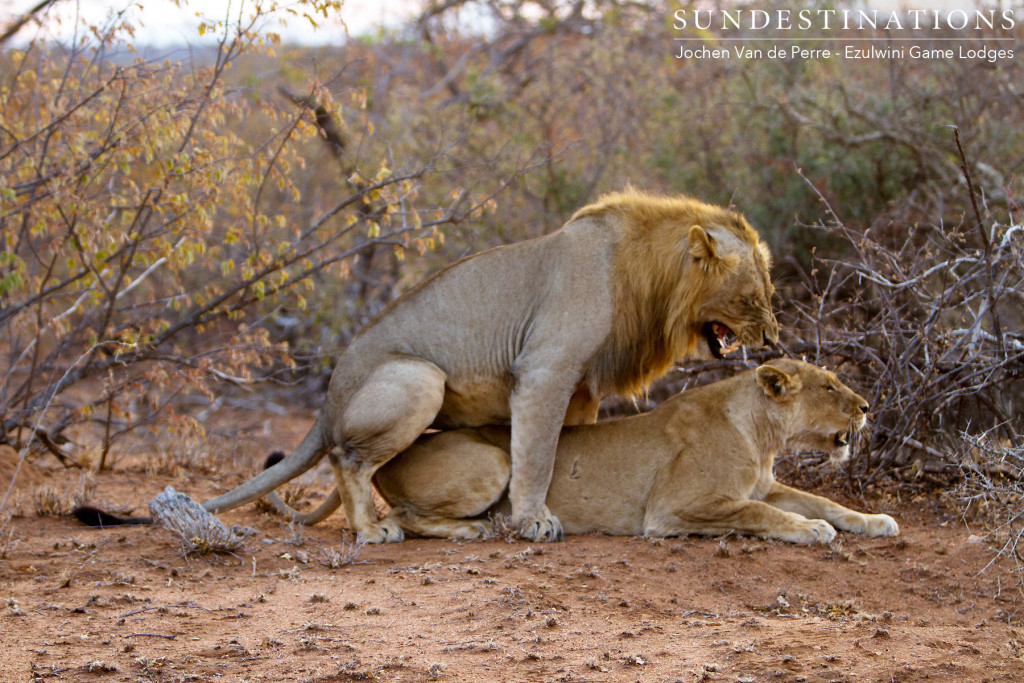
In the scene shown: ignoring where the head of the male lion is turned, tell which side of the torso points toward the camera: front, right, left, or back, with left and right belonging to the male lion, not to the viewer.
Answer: right

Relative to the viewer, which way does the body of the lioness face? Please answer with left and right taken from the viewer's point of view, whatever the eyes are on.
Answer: facing to the right of the viewer
